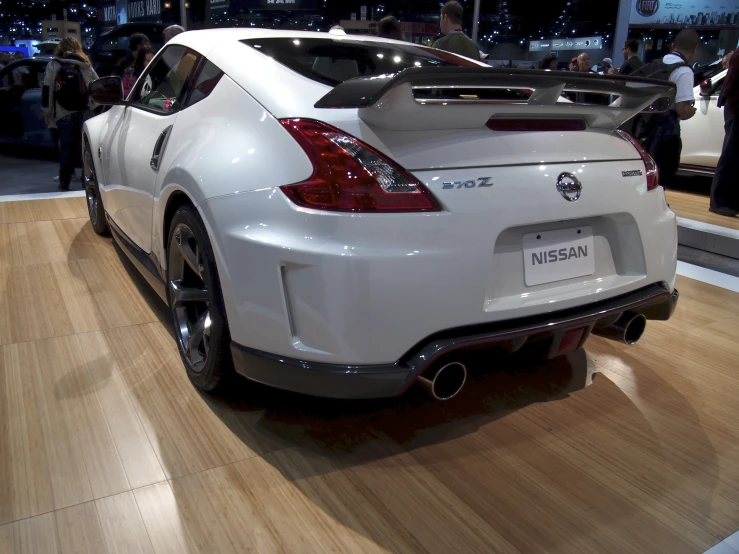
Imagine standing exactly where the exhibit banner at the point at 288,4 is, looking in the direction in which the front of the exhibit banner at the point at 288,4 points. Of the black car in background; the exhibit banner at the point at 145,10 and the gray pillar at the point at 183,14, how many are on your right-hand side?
3

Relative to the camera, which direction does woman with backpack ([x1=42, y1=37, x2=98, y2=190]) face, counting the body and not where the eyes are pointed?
away from the camera

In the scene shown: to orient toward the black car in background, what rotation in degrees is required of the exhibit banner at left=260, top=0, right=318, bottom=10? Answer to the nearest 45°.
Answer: approximately 90° to its right

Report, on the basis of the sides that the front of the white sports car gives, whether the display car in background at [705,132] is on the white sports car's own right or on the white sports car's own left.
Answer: on the white sports car's own right

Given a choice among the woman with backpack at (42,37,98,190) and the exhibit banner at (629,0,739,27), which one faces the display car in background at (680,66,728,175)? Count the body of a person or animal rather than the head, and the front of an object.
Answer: the exhibit banner

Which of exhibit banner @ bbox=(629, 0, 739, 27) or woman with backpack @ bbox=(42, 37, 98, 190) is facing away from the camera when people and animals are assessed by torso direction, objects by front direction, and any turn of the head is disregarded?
the woman with backpack

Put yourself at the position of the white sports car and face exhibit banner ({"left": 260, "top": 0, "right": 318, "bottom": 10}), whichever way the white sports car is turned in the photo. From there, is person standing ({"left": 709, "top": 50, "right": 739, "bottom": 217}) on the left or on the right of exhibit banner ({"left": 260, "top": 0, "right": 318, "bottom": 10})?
right

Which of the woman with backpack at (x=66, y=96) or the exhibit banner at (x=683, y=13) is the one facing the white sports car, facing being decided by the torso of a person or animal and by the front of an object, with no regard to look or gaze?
the exhibit banner

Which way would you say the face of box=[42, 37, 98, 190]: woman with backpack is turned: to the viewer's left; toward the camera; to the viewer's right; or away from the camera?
away from the camera

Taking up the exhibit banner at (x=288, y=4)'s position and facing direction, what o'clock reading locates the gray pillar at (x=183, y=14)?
The gray pillar is roughly at 3 o'clock from the exhibit banner.

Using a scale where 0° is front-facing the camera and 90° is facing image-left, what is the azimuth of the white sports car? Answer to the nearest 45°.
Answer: approximately 135°
